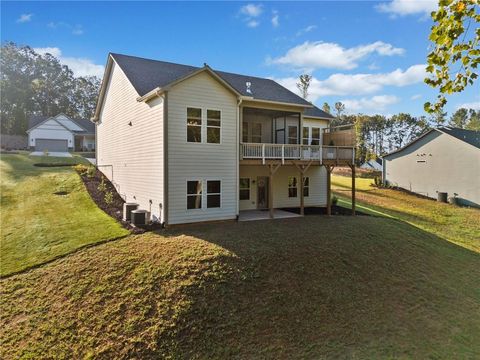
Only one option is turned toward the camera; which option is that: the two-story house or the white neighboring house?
the white neighboring house

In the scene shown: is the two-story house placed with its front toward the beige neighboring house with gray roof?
no

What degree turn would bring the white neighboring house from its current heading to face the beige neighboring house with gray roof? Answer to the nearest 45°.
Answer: approximately 45° to its left

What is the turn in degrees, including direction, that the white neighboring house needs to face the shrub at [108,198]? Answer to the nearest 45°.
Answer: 0° — it already faces it

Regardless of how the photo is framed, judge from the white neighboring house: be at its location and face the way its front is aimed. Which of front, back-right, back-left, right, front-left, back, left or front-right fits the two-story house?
front

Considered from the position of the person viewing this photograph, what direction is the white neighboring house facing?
facing the viewer

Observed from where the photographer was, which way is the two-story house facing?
facing away from the viewer and to the left of the viewer

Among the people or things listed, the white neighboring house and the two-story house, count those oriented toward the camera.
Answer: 1
